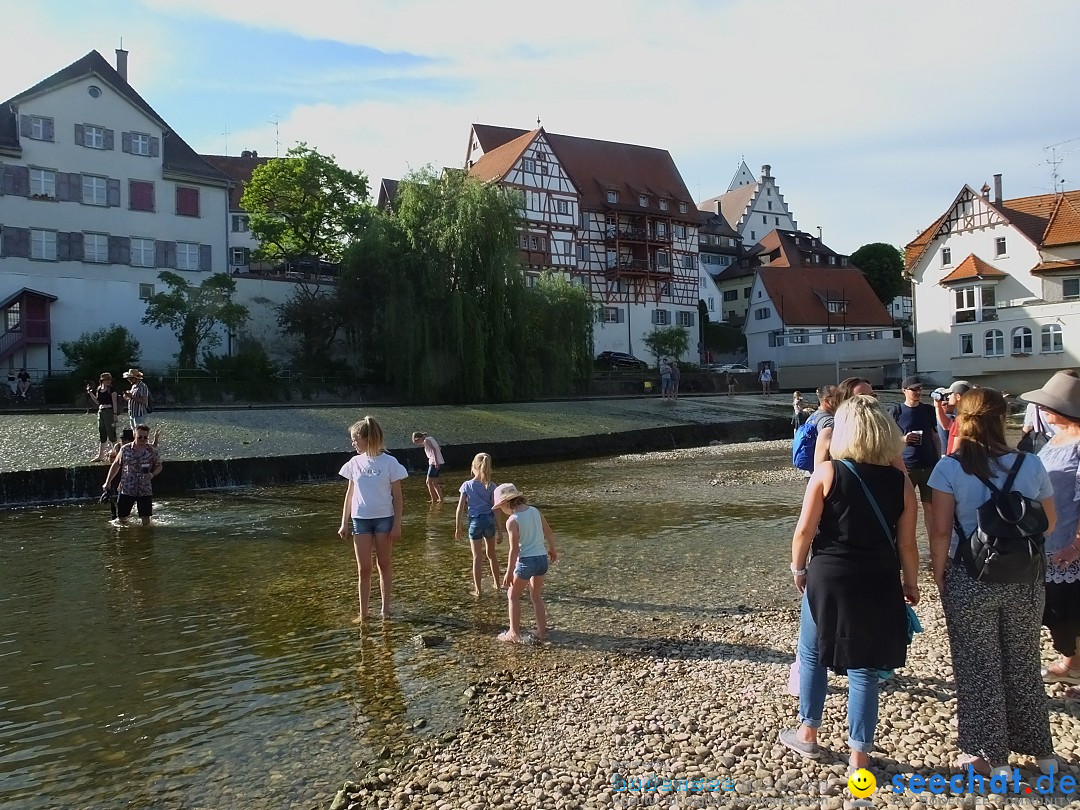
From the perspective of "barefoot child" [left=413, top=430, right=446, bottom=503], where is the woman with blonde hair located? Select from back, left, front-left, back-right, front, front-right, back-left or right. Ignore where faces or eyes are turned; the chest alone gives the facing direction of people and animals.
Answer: left

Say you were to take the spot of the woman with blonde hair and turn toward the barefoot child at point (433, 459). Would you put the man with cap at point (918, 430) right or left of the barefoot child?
right

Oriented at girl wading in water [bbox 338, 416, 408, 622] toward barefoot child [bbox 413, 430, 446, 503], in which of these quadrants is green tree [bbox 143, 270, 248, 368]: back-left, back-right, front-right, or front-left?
front-left

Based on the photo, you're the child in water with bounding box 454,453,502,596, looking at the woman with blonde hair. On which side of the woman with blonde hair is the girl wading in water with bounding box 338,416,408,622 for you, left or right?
right

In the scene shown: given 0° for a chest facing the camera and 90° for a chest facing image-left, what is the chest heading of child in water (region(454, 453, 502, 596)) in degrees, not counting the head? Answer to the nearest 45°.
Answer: approximately 180°

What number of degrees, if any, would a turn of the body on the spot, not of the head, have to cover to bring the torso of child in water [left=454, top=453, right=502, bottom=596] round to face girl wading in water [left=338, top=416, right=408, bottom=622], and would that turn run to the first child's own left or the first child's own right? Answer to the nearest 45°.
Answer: approximately 135° to the first child's own left

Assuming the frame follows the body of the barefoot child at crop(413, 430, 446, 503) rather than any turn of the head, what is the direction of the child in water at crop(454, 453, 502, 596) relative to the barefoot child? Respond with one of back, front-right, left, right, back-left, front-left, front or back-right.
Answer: left

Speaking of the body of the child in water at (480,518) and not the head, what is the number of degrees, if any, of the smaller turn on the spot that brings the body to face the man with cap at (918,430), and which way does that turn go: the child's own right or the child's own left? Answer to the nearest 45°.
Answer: approximately 90° to the child's own right

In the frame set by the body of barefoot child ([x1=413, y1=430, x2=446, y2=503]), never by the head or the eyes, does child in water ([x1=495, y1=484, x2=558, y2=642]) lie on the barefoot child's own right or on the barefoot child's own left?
on the barefoot child's own left

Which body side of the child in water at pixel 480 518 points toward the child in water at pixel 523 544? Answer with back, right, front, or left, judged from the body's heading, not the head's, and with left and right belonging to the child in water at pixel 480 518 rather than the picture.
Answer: back

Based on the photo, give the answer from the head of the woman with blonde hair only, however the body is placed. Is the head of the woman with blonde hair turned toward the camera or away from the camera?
away from the camera
